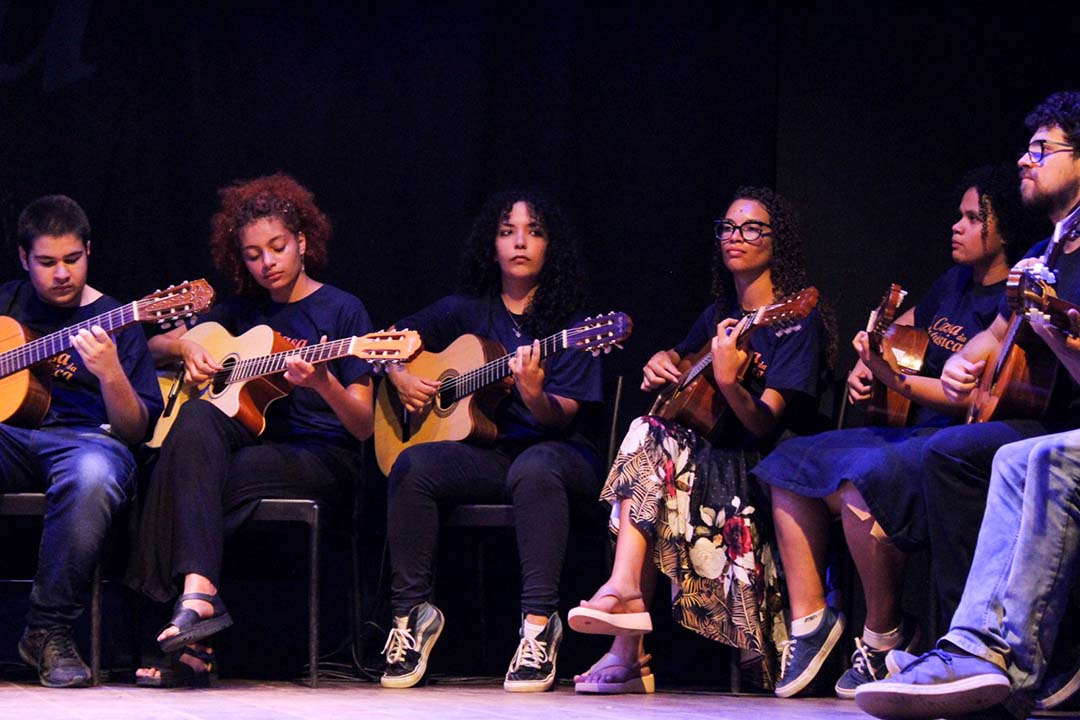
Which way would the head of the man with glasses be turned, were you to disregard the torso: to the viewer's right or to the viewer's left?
to the viewer's left

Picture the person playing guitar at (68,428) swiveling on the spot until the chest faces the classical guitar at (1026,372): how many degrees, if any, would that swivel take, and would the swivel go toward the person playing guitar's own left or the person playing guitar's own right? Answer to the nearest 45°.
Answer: approximately 45° to the person playing guitar's own left

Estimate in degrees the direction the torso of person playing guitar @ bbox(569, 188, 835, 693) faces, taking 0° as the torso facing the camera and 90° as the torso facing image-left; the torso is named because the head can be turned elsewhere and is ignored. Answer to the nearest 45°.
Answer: approximately 45°

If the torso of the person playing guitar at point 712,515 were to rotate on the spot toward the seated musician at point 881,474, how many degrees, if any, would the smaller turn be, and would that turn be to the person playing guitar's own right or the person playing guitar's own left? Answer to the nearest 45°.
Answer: approximately 135° to the person playing guitar's own left

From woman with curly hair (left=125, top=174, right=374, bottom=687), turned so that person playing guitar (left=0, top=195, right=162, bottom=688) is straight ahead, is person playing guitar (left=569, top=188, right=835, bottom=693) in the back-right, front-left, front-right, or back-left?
back-left

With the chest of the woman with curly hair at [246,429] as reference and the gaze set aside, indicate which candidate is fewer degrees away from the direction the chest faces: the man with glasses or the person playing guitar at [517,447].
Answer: the man with glasses

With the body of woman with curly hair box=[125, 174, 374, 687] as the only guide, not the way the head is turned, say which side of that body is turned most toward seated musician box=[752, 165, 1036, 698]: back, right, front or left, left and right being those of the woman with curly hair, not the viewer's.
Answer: left

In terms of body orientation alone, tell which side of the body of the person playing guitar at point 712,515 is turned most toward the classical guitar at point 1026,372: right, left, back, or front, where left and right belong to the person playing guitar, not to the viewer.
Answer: left

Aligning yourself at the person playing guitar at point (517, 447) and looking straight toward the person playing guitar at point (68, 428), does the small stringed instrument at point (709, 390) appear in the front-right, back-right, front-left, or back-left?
back-left

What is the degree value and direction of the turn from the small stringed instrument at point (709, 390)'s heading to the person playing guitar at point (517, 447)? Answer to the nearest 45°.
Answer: approximately 45° to its right
